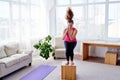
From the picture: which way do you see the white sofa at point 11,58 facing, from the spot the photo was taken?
facing the viewer and to the right of the viewer

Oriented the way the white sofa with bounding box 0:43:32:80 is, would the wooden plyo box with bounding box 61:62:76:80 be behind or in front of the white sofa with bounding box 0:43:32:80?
in front

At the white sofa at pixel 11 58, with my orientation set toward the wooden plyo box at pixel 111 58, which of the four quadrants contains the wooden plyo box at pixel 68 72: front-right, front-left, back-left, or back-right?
front-right

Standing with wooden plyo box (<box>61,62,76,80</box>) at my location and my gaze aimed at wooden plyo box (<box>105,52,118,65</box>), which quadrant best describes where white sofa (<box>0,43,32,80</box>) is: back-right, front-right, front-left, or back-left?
back-left

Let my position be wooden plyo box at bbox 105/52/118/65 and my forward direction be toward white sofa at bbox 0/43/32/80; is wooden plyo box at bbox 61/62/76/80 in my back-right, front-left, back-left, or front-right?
front-left

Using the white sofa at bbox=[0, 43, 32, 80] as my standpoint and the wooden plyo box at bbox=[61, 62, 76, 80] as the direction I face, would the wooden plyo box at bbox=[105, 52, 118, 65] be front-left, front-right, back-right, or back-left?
front-left

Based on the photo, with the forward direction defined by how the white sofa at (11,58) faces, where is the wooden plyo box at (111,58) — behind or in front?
in front

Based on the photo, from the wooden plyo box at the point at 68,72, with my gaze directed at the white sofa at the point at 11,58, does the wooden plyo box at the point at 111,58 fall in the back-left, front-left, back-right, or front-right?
back-right
